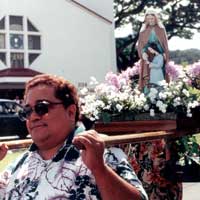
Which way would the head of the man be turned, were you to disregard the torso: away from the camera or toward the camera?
toward the camera

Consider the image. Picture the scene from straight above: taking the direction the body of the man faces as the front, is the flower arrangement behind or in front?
behind

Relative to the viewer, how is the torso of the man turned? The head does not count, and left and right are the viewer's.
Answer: facing the viewer and to the left of the viewer

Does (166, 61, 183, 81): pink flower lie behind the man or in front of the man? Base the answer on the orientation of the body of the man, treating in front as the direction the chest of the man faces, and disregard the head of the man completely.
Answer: behind

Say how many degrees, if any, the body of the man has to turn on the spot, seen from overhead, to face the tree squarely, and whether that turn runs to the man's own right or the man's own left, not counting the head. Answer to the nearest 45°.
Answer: approximately 135° to the man's own right
